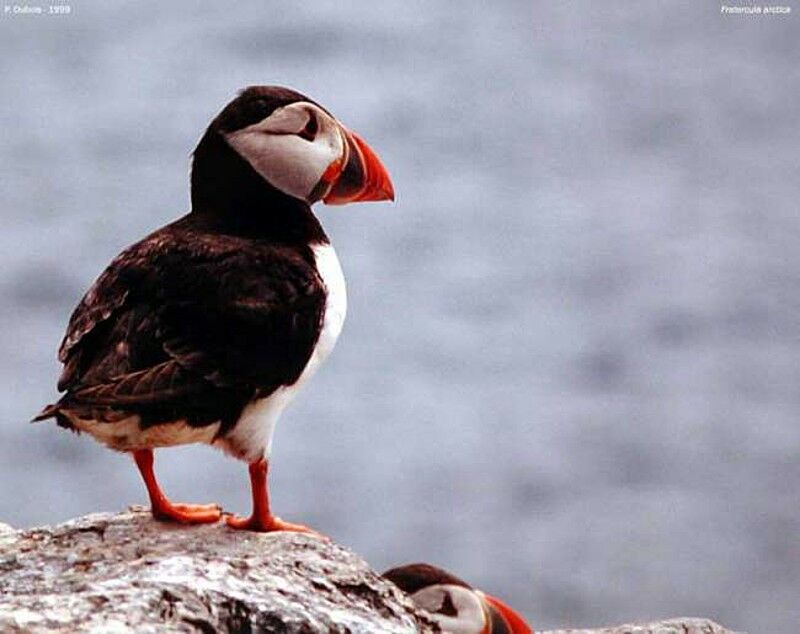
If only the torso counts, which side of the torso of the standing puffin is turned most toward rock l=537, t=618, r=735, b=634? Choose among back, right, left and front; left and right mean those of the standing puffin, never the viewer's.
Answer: front

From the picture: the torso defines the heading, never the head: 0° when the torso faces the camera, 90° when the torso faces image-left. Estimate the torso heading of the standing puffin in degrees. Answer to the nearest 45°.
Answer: approximately 270°
